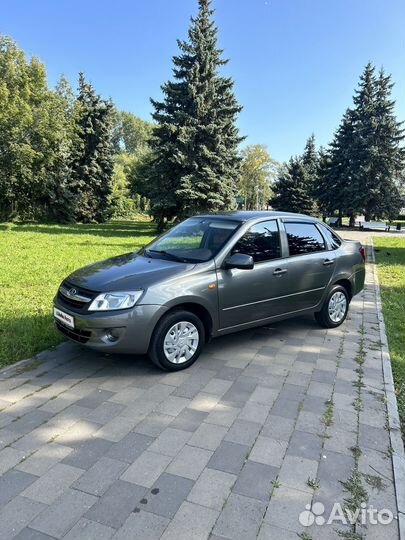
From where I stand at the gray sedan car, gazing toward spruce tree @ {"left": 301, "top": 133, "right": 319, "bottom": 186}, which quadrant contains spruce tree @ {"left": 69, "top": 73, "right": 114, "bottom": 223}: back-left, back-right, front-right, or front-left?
front-left

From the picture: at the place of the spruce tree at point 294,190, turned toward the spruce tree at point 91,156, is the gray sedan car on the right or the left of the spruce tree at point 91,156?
left

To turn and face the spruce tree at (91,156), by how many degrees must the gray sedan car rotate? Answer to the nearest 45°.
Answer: approximately 135° to its right

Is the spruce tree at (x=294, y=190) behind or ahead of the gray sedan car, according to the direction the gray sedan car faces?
behind

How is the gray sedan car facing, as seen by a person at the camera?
facing the viewer and to the left of the viewer

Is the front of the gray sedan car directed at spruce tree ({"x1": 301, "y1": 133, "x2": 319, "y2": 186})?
no

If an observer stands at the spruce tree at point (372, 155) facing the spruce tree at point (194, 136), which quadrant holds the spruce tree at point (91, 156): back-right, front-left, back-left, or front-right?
front-right

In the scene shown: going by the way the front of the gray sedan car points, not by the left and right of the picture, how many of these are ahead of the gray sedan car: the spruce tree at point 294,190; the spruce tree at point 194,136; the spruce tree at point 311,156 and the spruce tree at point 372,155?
0

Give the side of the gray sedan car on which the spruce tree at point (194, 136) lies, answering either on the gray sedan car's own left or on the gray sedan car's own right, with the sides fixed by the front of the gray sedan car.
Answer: on the gray sedan car's own right

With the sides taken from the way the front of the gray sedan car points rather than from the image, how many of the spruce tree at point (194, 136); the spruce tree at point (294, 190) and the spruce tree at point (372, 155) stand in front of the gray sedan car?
0
